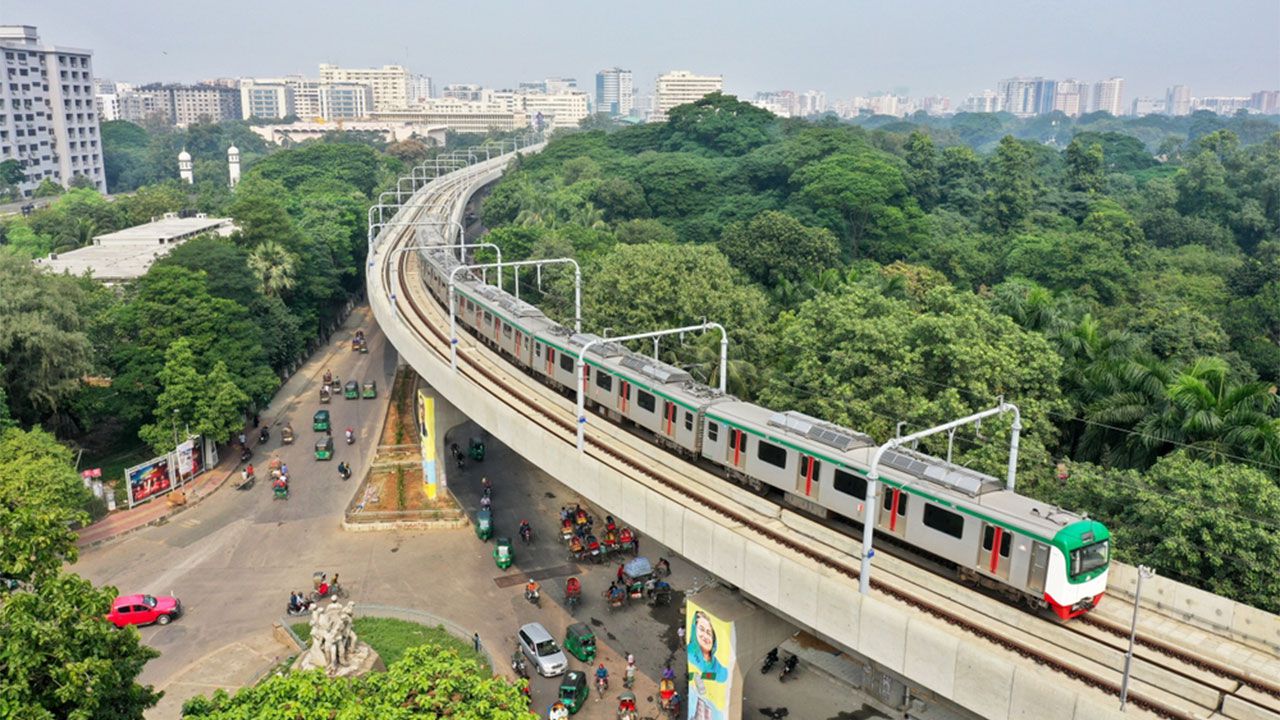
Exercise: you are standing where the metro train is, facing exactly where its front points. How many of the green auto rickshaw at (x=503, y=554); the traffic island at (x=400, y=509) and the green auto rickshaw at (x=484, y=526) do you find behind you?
3

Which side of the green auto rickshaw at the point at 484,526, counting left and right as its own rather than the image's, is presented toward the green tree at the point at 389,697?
front

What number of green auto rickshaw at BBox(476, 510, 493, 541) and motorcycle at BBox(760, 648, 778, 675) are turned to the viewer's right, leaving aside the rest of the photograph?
0

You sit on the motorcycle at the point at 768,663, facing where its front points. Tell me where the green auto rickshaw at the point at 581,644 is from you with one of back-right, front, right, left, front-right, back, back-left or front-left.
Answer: front-right

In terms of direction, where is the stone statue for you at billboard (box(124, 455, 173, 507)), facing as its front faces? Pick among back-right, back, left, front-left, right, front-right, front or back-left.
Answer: front-right

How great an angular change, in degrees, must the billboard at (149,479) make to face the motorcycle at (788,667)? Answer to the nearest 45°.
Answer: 0° — it already faces it

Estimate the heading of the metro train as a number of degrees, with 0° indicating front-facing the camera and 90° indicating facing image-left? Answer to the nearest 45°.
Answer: approximately 315°

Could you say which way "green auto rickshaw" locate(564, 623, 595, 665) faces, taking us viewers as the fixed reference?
facing the viewer and to the right of the viewer

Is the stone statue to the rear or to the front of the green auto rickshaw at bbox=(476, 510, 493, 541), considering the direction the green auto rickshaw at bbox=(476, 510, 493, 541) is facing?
to the front

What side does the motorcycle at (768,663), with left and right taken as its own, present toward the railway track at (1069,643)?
left
